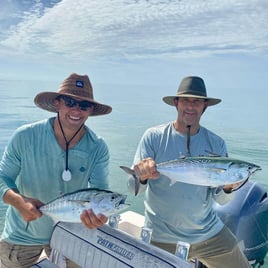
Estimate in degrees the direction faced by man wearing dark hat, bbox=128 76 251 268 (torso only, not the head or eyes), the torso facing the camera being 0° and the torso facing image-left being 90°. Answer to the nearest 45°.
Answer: approximately 0°

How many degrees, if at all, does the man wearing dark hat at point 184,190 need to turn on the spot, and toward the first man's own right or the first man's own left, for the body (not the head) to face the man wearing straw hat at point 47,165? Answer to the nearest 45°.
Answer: approximately 45° to the first man's own right

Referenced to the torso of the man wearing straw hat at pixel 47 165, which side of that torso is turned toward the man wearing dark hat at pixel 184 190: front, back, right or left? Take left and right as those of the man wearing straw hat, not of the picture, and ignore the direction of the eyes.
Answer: left

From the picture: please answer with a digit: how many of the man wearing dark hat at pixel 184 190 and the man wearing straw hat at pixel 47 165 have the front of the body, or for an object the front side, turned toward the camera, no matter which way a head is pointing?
2

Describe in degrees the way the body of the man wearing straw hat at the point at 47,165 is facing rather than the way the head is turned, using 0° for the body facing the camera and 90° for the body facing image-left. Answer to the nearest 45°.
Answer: approximately 0°
